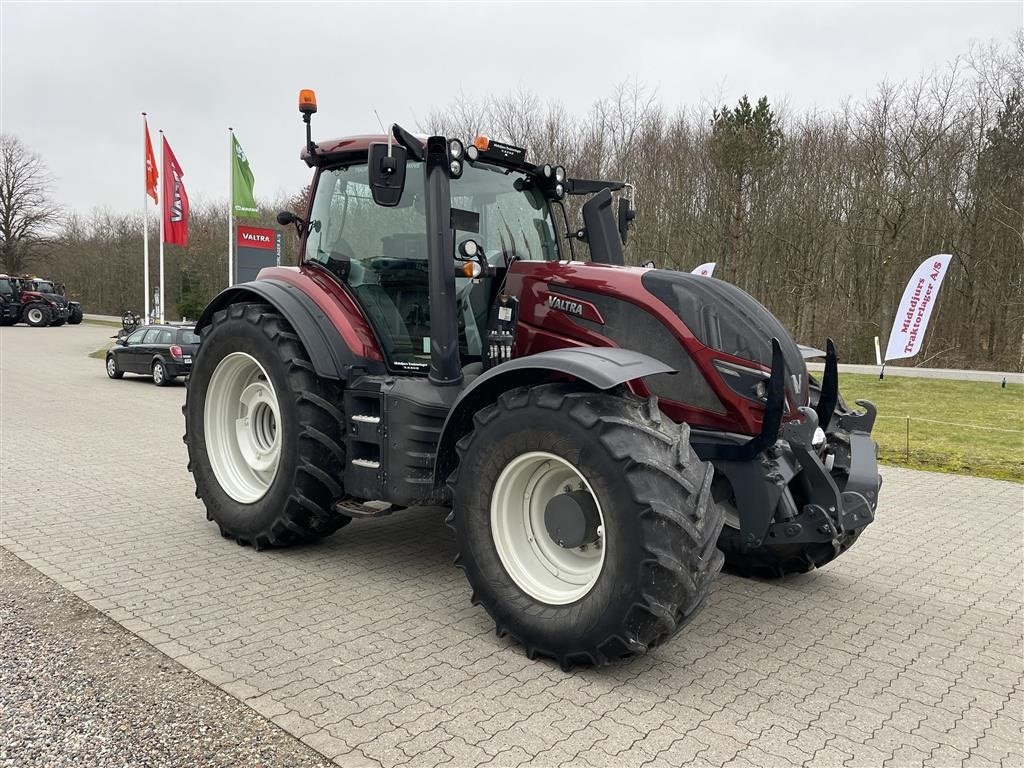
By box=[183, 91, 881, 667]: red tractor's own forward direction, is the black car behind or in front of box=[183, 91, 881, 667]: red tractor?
behind

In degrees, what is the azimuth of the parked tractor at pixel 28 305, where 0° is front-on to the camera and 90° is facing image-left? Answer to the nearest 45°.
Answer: approximately 315°

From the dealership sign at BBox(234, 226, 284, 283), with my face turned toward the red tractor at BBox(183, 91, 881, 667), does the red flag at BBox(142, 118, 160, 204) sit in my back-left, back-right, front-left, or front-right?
back-right

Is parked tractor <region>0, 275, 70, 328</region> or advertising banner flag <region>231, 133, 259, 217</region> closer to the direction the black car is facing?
the parked tractor

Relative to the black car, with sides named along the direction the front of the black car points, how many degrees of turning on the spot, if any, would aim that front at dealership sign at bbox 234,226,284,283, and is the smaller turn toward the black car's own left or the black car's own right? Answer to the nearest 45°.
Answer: approximately 90° to the black car's own right

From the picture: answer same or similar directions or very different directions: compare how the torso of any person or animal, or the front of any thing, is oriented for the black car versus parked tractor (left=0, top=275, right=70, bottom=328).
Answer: very different directions

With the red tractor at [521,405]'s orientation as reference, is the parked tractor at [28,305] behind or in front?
behind

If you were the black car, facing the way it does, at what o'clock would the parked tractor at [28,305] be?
The parked tractor is roughly at 1 o'clock from the black car.
